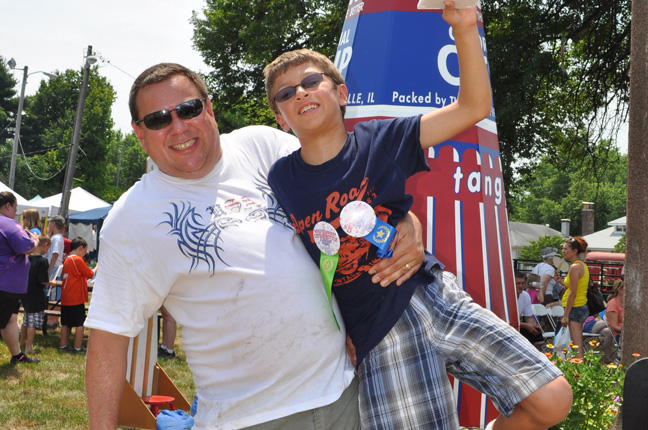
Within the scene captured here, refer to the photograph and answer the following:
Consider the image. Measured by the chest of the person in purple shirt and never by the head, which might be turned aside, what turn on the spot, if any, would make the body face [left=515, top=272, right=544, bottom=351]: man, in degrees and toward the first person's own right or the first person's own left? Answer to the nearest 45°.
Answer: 0° — they already face them

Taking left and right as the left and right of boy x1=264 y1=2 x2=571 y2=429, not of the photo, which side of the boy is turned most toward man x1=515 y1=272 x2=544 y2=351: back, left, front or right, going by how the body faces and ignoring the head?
back

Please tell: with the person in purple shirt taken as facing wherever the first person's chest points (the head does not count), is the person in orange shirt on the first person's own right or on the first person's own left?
on the first person's own left

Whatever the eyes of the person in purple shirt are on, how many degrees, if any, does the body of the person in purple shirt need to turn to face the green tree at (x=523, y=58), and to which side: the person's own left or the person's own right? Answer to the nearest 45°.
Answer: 0° — they already face it

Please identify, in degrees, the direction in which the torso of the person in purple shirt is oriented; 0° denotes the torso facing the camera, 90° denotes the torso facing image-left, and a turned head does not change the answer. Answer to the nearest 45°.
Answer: approximately 270°

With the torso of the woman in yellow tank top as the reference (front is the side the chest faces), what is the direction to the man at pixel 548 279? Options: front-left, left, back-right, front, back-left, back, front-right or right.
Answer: right

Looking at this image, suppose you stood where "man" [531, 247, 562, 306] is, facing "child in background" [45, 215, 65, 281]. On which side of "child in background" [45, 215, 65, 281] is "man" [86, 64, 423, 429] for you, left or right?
left

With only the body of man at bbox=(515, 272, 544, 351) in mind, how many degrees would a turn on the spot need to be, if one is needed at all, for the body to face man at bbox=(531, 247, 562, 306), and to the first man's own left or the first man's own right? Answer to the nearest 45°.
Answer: approximately 135° to the first man's own left

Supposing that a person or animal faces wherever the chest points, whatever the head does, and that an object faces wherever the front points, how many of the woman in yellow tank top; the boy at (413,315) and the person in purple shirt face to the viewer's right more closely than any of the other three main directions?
1

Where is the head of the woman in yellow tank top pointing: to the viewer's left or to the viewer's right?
to the viewer's left
